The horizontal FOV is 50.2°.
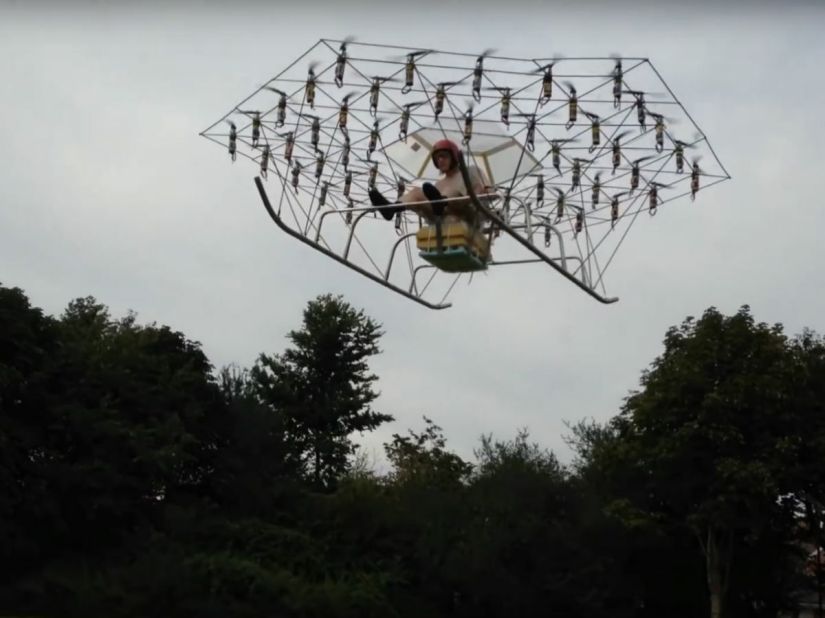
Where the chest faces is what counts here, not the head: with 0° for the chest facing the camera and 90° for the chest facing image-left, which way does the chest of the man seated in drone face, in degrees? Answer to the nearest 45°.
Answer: approximately 45°
